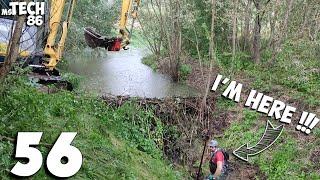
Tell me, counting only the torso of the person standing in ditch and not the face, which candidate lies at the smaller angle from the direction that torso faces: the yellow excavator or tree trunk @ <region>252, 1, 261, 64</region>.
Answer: the yellow excavator

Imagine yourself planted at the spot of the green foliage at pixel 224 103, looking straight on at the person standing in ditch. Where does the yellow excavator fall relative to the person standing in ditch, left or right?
right

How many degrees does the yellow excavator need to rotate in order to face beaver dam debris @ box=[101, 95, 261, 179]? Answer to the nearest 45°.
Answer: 0° — it already faces it

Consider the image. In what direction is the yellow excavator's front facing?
to the viewer's right

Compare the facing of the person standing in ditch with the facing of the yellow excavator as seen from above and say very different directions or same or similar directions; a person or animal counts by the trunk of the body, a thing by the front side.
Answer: very different directions

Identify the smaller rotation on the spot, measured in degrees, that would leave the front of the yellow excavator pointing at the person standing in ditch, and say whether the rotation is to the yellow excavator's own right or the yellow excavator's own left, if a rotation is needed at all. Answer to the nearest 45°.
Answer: approximately 45° to the yellow excavator's own right

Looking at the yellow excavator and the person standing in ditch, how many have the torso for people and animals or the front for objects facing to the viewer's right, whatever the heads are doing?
1

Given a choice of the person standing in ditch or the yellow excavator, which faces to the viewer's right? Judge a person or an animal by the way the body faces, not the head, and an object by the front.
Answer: the yellow excavator

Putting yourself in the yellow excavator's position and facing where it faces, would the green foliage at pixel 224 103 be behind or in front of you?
in front

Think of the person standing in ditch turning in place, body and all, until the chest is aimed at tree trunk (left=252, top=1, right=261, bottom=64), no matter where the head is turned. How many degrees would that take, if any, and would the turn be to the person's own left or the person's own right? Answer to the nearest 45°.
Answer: approximately 135° to the person's own right
